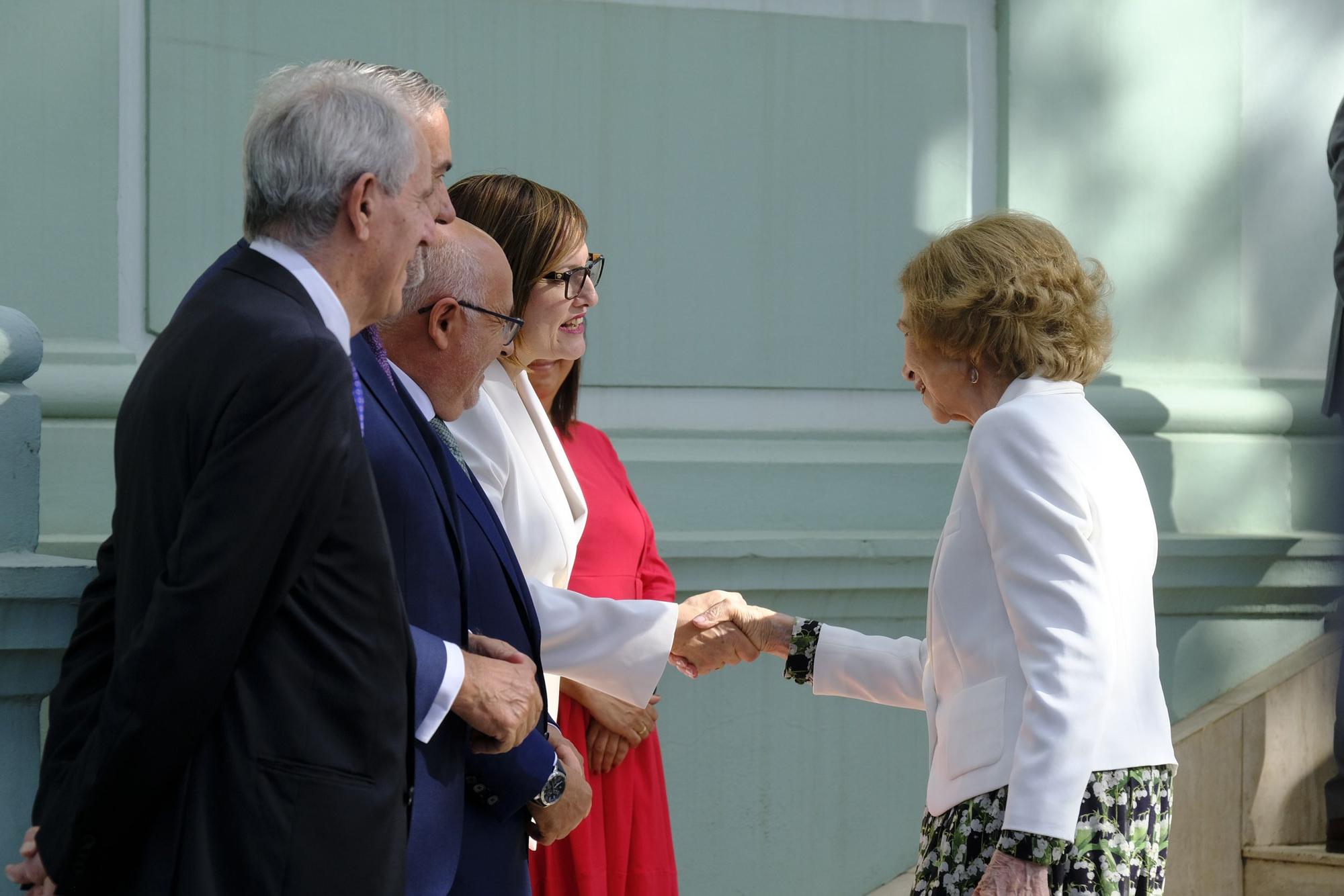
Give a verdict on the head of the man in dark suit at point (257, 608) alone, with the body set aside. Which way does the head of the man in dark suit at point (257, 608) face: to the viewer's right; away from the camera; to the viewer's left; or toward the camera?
to the viewer's right

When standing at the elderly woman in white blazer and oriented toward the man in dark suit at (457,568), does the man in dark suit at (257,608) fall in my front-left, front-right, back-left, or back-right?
front-left

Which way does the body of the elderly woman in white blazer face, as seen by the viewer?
to the viewer's left

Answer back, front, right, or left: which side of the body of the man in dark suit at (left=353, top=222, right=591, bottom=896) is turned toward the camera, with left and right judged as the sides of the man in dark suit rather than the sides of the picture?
right

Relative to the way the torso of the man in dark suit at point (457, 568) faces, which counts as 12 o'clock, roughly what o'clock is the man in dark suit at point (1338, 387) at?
the man in dark suit at point (1338, 387) is roughly at 11 o'clock from the man in dark suit at point (457, 568).

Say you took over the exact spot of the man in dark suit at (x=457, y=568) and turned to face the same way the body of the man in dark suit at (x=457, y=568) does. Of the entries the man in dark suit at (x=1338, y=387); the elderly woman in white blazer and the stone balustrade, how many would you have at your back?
1

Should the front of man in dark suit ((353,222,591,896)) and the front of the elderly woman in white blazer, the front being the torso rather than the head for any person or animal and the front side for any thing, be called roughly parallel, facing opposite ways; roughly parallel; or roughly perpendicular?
roughly parallel, facing opposite ways

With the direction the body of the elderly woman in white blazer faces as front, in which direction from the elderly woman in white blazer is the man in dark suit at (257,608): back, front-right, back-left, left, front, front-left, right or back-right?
front-left

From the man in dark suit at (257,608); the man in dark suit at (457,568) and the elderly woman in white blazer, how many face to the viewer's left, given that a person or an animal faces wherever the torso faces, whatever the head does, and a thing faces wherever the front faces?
1

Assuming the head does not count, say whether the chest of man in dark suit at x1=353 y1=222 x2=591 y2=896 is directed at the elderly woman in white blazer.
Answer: yes

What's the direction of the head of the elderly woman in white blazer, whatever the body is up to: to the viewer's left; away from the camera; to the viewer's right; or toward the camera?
to the viewer's left

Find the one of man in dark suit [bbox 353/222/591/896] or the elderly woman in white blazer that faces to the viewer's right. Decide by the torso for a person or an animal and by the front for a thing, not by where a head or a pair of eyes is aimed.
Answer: the man in dark suit

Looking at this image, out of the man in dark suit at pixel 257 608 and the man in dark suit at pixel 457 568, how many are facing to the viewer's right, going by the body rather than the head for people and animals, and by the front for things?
2

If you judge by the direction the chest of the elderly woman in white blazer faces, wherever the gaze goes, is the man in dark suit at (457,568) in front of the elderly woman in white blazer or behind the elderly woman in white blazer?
in front

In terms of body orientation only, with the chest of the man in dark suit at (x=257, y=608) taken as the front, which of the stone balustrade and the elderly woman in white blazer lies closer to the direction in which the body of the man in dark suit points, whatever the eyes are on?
the elderly woman in white blazer

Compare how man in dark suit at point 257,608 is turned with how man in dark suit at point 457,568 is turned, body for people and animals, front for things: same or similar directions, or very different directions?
same or similar directions

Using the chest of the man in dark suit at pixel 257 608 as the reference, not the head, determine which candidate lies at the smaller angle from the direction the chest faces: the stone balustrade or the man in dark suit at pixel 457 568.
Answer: the man in dark suit

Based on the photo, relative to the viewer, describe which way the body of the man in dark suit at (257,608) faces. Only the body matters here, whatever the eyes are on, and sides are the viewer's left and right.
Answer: facing to the right of the viewer
